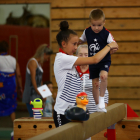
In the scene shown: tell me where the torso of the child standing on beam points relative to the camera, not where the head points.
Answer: toward the camera
